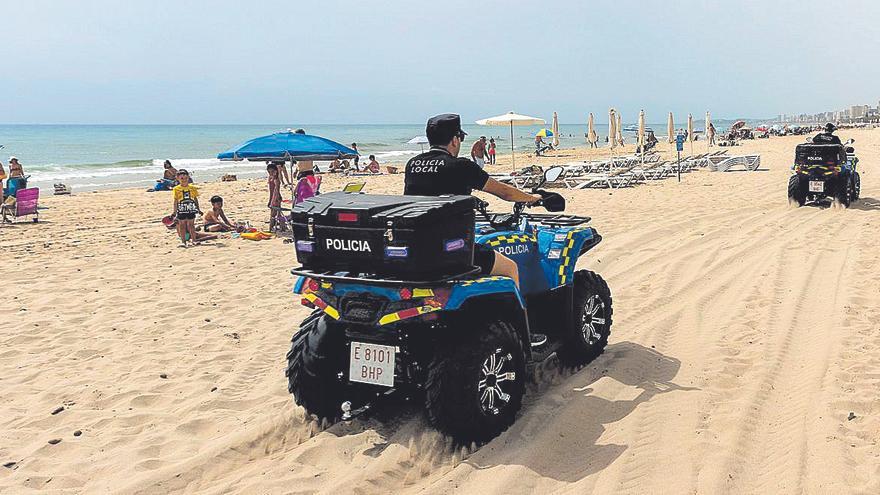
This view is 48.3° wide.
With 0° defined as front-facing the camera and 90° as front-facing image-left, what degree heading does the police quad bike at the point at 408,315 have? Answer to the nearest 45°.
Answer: approximately 225°

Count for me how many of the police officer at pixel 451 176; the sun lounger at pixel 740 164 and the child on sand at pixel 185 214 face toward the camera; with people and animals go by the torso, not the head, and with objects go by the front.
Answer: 1

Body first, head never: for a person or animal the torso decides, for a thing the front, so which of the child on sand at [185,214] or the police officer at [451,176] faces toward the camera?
the child on sand

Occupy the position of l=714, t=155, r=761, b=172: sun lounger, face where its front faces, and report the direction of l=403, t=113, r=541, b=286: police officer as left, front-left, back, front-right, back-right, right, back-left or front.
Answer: left

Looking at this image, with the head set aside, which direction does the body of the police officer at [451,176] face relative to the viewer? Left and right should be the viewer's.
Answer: facing away from the viewer and to the right of the viewer

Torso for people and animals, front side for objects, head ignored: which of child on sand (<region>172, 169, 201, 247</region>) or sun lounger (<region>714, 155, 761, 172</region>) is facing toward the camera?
the child on sand

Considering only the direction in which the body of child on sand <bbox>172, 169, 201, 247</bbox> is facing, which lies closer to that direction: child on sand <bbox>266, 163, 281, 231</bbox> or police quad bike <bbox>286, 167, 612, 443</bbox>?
the police quad bike

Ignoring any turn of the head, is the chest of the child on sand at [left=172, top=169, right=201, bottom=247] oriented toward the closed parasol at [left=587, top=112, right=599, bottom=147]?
no

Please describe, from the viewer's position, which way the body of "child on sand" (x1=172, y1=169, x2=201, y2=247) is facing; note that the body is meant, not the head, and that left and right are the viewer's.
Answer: facing the viewer

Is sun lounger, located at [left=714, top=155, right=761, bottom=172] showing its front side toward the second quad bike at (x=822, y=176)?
no
